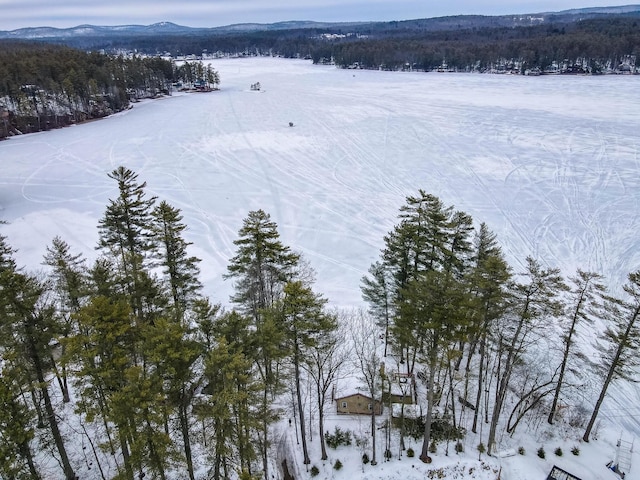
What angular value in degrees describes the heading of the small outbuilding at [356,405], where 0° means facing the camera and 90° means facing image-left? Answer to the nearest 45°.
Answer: approximately 0°

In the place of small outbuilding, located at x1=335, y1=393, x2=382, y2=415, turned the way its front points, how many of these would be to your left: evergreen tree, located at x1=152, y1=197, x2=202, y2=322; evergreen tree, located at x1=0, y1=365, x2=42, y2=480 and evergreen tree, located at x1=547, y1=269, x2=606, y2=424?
1

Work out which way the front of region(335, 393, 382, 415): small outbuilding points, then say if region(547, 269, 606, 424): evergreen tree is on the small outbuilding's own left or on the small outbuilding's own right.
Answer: on the small outbuilding's own left

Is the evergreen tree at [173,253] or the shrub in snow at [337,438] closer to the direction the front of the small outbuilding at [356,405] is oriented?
the shrub in snow

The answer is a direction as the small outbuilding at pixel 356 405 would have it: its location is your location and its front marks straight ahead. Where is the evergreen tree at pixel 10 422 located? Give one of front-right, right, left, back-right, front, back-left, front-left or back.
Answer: front-right

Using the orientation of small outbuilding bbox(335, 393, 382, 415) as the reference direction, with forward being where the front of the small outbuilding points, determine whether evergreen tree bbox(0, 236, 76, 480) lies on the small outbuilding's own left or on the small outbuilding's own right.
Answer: on the small outbuilding's own right

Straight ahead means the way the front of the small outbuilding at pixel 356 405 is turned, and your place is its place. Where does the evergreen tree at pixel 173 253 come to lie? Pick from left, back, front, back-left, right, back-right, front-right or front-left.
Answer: right
